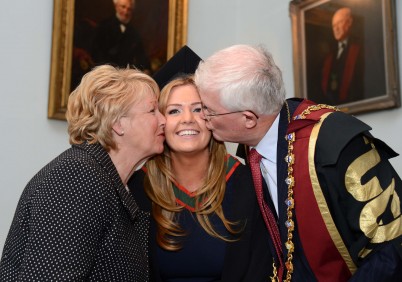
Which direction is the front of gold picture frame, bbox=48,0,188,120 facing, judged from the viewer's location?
facing the viewer

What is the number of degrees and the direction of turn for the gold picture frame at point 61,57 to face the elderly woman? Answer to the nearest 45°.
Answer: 0° — it already faces them

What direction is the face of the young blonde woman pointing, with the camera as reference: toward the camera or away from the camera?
toward the camera

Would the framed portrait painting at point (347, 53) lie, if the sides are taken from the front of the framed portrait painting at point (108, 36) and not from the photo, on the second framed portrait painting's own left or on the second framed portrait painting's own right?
on the second framed portrait painting's own left

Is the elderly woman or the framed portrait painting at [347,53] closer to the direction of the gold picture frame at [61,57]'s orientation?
the elderly woman

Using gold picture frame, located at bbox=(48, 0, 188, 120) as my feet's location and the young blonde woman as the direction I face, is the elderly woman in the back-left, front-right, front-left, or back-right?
front-right

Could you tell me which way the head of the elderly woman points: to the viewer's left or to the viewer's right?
to the viewer's right

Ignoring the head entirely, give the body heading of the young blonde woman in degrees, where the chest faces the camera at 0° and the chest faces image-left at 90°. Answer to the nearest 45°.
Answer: approximately 0°

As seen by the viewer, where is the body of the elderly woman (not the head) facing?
to the viewer's right

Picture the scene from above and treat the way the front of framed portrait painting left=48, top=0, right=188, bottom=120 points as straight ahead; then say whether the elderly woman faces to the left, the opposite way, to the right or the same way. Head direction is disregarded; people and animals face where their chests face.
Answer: to the left
